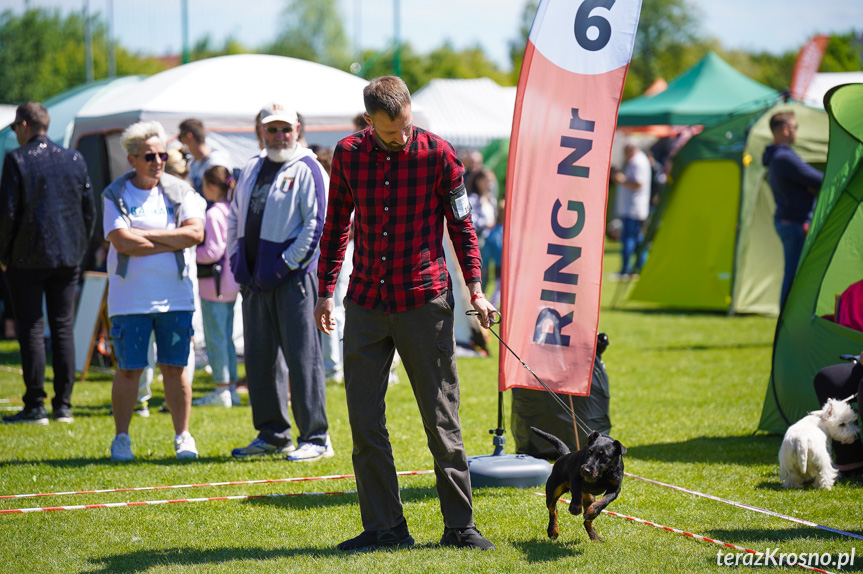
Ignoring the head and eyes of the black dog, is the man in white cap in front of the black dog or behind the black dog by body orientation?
behind

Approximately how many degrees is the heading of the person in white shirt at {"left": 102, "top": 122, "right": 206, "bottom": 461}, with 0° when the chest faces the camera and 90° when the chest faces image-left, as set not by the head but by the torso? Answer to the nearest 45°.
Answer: approximately 0°

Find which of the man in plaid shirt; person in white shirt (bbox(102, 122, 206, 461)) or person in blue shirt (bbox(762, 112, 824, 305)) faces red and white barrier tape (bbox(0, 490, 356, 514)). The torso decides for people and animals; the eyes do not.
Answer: the person in white shirt

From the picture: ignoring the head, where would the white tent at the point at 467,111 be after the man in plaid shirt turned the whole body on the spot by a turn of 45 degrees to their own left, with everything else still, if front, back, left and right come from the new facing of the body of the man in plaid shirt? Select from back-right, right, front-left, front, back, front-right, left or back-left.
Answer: back-left
